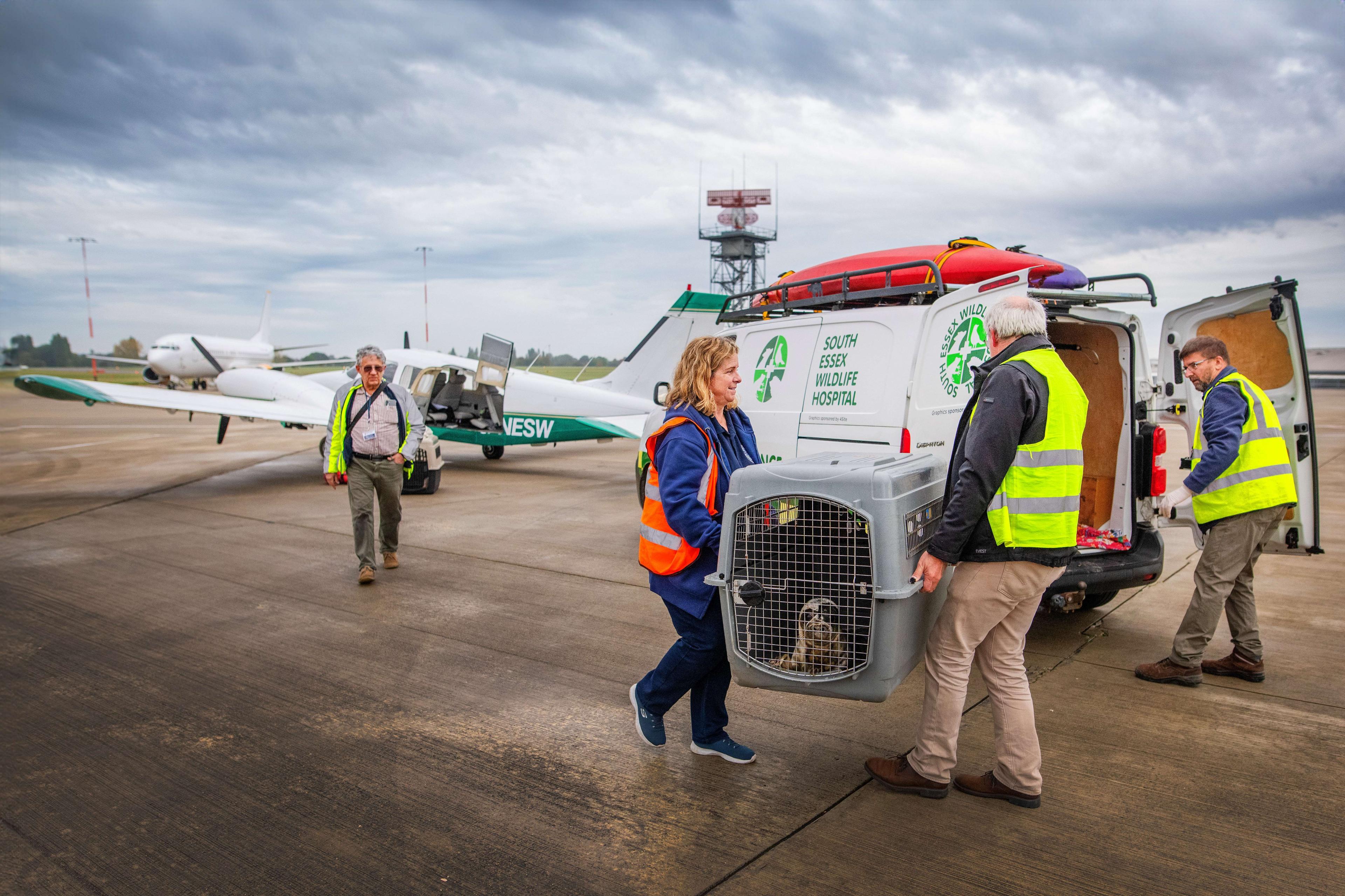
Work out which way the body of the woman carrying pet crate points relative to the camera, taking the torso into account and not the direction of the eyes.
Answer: to the viewer's right

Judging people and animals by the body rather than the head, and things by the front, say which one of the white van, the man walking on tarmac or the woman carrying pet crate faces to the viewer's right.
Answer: the woman carrying pet crate

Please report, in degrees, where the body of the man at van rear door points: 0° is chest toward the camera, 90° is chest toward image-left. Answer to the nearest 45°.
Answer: approximately 90°

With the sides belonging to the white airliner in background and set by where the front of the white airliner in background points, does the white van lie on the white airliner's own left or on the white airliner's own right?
on the white airliner's own left

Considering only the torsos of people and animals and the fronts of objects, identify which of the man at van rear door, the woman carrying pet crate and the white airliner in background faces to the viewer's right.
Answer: the woman carrying pet crate

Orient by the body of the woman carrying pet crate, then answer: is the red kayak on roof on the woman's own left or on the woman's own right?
on the woman's own left

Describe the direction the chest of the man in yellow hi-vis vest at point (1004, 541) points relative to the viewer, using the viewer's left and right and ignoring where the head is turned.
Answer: facing away from the viewer and to the left of the viewer

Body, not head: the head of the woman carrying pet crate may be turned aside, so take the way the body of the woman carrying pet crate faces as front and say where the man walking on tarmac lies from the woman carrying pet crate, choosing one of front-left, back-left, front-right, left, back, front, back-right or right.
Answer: back-left

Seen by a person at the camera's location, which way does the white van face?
facing away from the viewer and to the left of the viewer

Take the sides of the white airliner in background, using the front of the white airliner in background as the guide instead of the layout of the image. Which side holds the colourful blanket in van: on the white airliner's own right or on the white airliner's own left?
on the white airliner's own left
